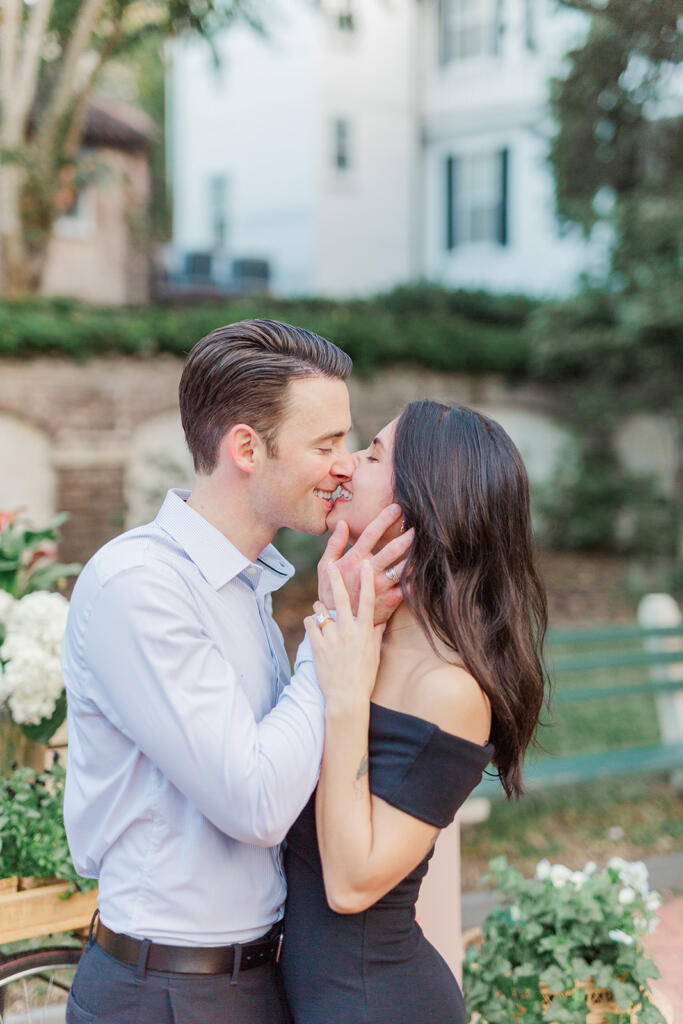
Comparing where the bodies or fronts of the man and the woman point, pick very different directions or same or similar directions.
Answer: very different directions

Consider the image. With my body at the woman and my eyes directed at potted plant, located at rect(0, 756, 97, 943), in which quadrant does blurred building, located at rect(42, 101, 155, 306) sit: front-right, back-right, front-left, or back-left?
front-right

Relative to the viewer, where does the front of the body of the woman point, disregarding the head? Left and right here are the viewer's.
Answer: facing to the left of the viewer

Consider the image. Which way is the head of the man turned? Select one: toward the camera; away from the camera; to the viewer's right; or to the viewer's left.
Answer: to the viewer's right

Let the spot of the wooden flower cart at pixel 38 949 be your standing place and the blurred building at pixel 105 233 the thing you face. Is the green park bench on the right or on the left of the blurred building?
right

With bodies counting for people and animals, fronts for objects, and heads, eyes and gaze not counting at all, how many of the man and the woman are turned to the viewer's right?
1

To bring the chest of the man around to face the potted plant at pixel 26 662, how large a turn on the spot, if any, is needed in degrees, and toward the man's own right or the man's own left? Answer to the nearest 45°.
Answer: approximately 135° to the man's own left

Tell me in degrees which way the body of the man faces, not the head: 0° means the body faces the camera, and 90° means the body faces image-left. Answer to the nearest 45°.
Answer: approximately 270°

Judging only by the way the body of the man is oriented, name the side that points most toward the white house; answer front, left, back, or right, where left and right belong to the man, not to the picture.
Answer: left
